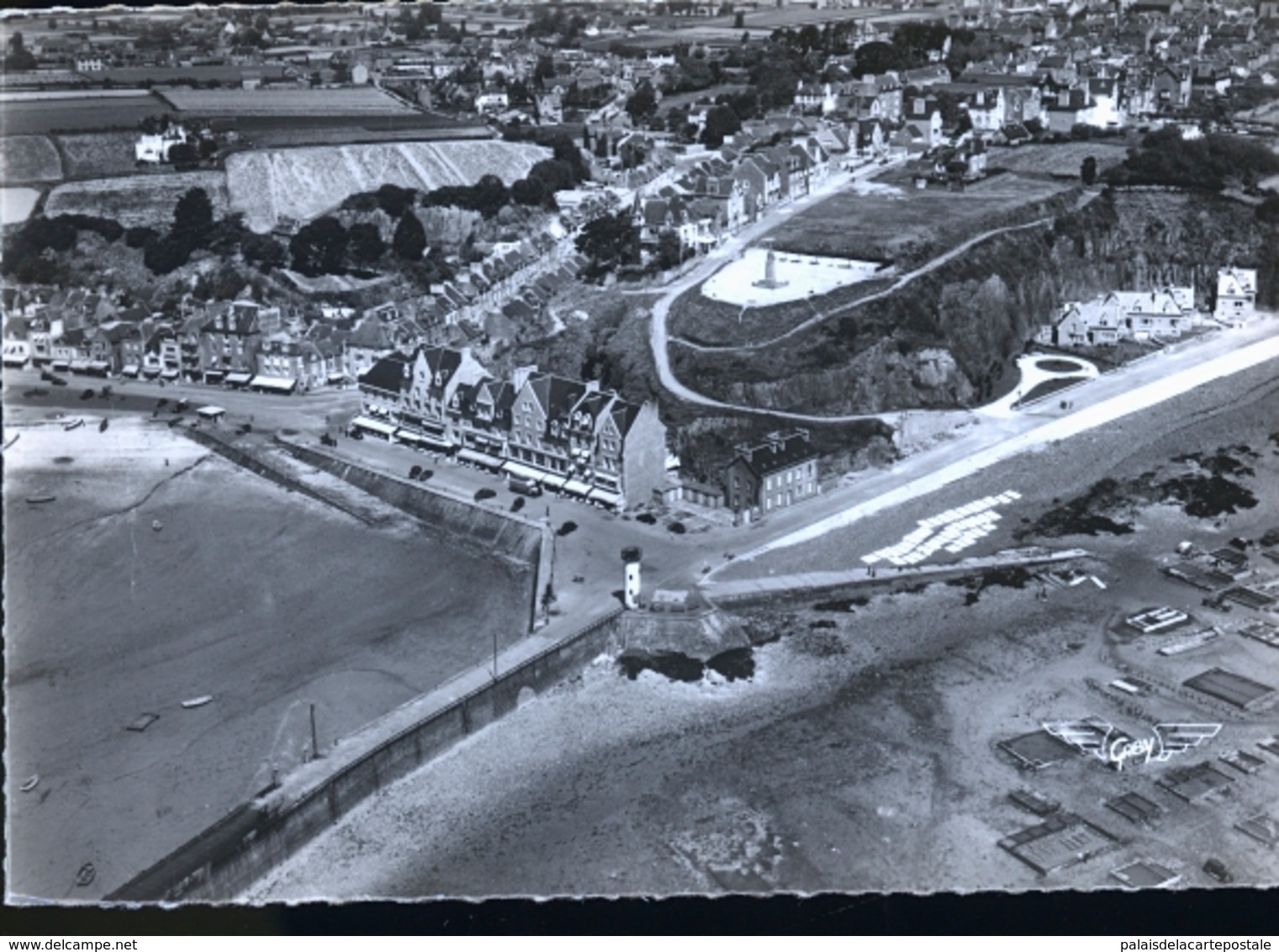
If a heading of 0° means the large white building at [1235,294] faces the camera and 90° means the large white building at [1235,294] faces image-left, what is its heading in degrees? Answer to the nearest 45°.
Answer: approximately 0°

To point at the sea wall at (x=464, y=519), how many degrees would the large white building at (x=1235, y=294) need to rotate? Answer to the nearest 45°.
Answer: approximately 45° to its right

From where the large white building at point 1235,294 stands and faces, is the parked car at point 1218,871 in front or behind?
in front

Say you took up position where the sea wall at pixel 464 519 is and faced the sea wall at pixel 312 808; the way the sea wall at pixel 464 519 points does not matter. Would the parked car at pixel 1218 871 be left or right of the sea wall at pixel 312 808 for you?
left

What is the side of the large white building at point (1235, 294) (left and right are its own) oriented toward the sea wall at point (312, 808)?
front

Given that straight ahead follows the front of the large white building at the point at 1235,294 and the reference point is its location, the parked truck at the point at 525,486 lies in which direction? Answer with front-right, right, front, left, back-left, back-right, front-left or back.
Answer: front-right

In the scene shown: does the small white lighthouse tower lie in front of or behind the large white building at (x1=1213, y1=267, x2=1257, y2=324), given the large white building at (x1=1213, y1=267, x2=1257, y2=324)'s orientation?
in front
